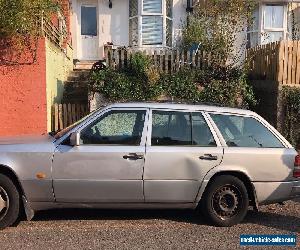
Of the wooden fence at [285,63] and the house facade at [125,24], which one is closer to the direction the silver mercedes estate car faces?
the house facade

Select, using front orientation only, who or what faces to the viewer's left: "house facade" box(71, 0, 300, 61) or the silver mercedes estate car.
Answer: the silver mercedes estate car

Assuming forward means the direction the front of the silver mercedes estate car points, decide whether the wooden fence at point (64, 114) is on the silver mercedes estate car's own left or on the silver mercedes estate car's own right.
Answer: on the silver mercedes estate car's own right

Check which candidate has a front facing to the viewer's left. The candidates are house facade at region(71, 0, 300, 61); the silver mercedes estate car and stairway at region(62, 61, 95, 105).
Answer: the silver mercedes estate car

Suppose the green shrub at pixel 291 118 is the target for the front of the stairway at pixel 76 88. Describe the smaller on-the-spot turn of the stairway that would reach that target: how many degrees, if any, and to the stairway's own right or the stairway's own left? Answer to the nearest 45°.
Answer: approximately 45° to the stairway's own left

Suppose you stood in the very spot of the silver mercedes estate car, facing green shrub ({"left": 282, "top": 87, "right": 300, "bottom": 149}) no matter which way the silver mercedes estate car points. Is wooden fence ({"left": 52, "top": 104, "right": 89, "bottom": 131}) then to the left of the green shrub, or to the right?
left

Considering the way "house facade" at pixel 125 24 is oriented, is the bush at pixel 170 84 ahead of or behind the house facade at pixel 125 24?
ahead

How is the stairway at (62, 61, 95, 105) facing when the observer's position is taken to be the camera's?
facing the viewer

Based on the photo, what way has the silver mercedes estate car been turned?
to the viewer's left

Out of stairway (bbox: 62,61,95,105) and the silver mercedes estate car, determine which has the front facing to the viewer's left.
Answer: the silver mercedes estate car

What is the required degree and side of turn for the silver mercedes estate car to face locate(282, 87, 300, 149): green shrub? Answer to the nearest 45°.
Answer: approximately 135° to its right

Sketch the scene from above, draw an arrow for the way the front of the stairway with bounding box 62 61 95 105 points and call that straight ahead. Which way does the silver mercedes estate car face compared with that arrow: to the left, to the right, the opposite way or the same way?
to the right

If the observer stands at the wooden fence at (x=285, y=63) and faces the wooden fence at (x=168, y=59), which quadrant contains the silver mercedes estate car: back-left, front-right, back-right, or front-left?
front-left

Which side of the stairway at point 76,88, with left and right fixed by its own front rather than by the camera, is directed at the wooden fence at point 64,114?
front

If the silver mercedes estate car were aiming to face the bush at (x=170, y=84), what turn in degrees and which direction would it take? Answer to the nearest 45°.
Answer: approximately 90° to its right

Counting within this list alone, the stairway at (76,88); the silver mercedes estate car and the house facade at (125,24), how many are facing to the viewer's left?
1

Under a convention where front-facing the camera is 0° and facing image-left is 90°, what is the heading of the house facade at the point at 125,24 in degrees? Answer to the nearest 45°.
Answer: approximately 0°

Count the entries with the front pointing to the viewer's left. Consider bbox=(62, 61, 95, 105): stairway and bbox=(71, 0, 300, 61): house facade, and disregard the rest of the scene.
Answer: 0
